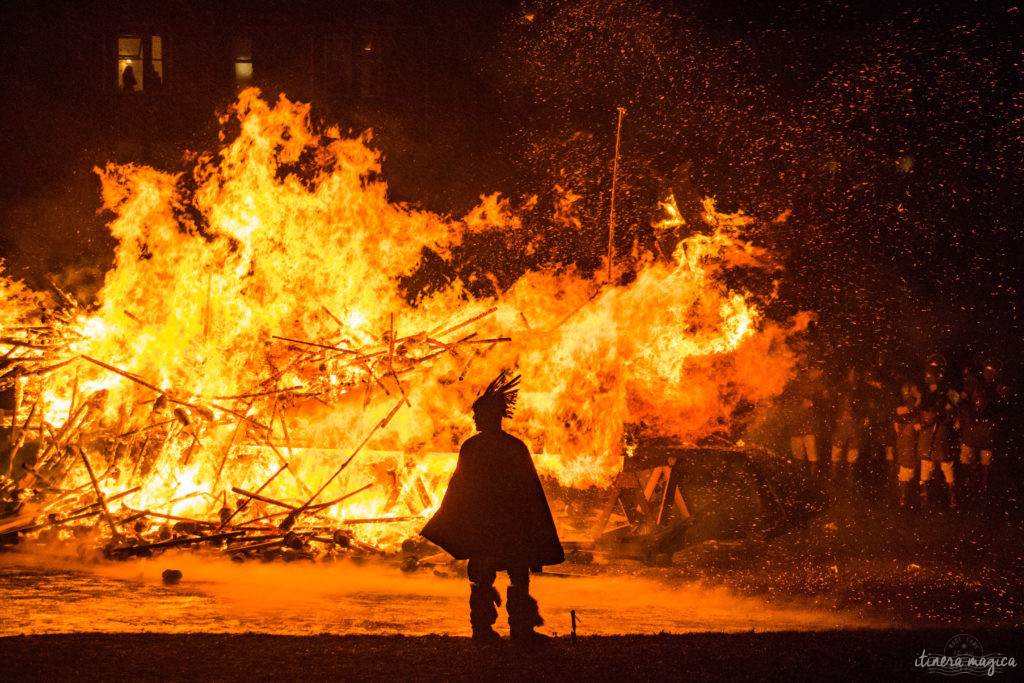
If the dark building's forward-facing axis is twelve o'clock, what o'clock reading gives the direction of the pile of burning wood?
The pile of burning wood is roughly at 12 o'clock from the dark building.

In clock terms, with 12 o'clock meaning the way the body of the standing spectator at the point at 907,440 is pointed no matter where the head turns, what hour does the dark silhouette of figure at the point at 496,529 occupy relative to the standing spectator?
The dark silhouette of figure is roughly at 11 o'clock from the standing spectator.

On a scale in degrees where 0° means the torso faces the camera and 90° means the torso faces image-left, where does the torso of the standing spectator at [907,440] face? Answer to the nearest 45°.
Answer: approximately 45°

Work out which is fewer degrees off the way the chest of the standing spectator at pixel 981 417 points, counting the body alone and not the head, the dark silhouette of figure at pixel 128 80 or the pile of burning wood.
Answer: the pile of burning wood

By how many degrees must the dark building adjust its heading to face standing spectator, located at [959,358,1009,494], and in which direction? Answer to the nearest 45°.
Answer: approximately 45° to its left

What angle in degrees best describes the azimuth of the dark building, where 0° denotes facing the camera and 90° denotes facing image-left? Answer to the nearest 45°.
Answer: approximately 0°
